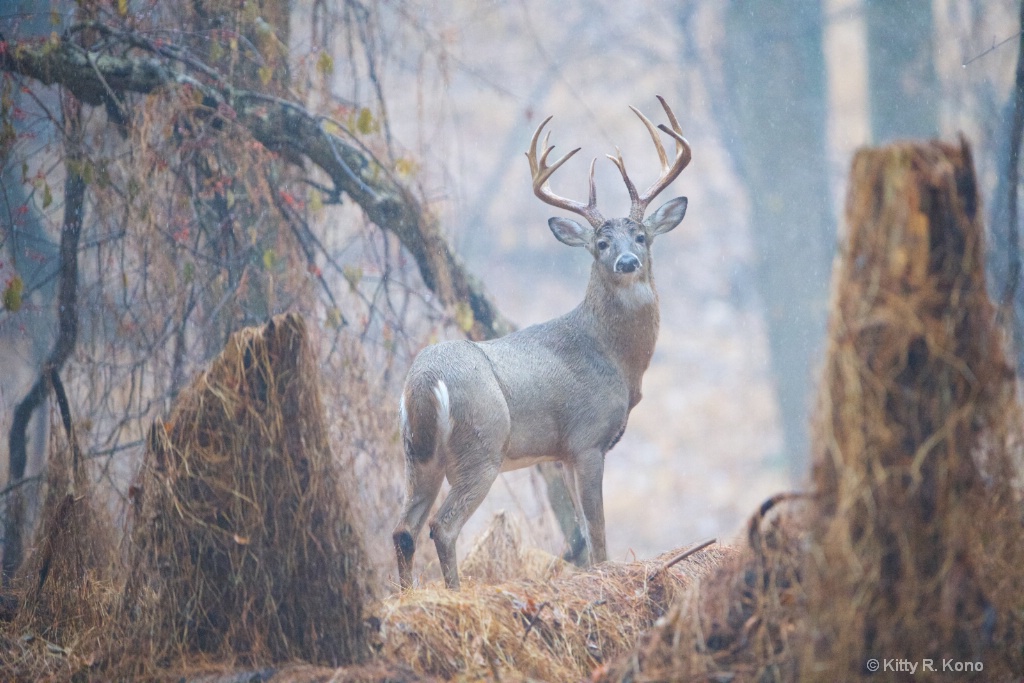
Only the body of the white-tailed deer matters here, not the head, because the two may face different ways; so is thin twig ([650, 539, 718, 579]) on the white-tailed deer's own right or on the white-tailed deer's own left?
on the white-tailed deer's own right

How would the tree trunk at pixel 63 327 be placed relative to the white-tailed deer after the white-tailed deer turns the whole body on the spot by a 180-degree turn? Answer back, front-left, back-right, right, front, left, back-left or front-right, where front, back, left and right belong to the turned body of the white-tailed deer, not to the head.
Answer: front-right

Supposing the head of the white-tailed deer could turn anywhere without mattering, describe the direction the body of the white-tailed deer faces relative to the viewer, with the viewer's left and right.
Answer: facing away from the viewer and to the right of the viewer

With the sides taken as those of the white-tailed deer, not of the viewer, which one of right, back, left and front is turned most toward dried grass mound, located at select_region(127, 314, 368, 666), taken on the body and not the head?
back

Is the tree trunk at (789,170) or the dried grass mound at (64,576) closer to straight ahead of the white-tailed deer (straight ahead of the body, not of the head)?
the tree trunk

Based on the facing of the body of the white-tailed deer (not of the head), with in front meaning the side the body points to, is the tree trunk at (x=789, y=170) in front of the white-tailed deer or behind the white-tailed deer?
in front
